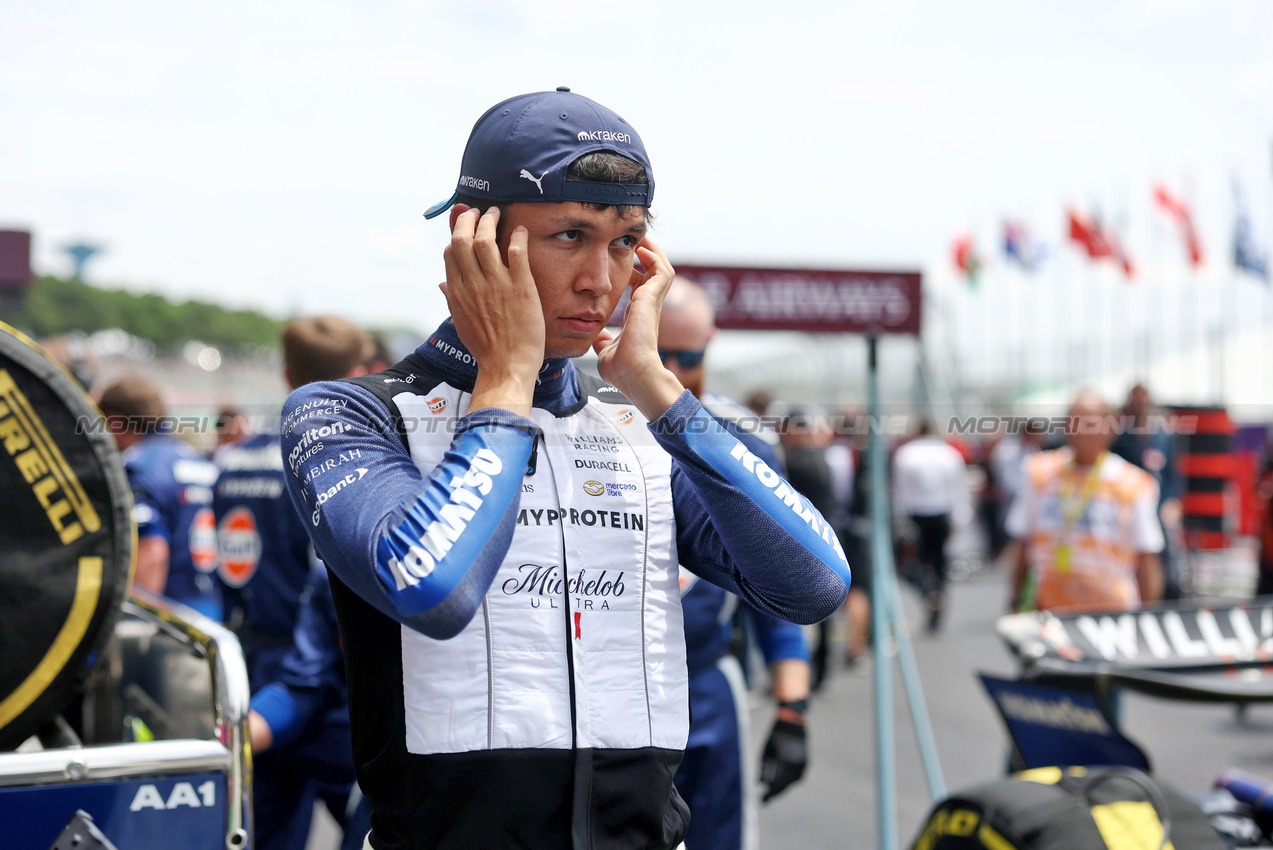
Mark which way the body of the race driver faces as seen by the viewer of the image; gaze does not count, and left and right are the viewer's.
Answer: facing the viewer and to the right of the viewer

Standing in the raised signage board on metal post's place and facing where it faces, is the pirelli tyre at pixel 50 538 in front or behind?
in front

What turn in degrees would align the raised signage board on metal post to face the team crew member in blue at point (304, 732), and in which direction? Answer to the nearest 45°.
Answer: approximately 45° to its right

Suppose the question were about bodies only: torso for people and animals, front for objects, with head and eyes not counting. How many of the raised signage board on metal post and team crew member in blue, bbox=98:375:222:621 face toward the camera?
1

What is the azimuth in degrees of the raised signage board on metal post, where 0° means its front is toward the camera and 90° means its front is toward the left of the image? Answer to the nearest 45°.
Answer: approximately 0°

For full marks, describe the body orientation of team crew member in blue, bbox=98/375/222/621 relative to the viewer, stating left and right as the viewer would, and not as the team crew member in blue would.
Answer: facing away from the viewer and to the left of the viewer

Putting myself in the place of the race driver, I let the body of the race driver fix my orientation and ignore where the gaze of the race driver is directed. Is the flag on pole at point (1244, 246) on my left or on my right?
on my left

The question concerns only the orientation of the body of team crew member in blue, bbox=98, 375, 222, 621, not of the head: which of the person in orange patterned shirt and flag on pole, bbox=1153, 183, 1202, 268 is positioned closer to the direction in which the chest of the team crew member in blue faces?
the flag on pole

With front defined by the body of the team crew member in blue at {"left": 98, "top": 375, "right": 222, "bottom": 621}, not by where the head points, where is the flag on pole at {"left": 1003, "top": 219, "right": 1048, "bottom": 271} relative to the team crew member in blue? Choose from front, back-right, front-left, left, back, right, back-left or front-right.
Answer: right
